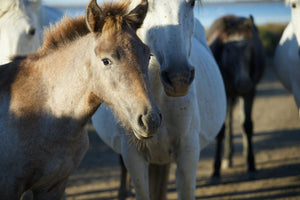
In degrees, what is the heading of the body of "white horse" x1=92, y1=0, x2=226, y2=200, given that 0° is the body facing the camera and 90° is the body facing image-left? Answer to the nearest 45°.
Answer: approximately 0°

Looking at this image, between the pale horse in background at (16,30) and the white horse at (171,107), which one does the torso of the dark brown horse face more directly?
the white horse

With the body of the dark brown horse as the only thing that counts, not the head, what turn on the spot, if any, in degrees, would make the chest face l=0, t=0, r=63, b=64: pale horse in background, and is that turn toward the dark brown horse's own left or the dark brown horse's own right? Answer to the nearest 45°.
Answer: approximately 45° to the dark brown horse's own right

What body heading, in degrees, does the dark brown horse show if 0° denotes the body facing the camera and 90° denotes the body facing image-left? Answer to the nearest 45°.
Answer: approximately 0°

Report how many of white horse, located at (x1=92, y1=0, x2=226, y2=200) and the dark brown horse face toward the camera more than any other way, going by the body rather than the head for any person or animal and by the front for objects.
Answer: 2

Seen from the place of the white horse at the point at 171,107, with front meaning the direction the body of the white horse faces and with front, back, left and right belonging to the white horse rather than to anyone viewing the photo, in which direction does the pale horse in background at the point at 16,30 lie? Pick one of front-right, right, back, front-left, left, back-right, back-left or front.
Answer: back-right

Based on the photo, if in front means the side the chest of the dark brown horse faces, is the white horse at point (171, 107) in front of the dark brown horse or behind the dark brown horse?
in front

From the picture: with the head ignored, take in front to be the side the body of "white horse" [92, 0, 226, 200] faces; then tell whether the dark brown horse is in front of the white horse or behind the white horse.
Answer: behind

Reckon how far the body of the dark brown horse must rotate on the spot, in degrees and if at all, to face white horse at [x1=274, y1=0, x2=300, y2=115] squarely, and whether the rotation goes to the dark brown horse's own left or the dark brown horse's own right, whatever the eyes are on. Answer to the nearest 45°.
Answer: approximately 45° to the dark brown horse's own left

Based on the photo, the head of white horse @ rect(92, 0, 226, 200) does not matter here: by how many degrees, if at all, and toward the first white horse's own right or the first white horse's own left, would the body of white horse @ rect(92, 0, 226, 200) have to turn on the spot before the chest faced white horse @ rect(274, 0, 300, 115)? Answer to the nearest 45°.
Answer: approximately 135° to the first white horse's own left
